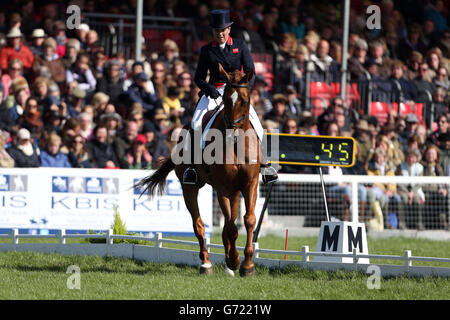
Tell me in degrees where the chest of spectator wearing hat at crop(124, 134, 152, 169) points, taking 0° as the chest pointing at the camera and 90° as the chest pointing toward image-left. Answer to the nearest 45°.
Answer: approximately 0°

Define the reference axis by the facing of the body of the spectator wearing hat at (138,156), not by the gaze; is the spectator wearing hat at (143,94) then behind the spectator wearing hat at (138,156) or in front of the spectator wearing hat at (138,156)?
behind

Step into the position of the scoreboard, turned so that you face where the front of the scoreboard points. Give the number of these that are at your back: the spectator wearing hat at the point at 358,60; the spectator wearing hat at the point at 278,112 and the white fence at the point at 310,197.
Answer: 3

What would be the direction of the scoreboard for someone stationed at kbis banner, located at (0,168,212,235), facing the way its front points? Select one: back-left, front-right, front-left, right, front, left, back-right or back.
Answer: front-left

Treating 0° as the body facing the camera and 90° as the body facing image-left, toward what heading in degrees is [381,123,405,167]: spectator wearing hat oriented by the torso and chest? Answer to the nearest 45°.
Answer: approximately 45°

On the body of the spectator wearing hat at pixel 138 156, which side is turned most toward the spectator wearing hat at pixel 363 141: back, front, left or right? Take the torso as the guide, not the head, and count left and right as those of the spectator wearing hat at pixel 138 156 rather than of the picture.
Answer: left
